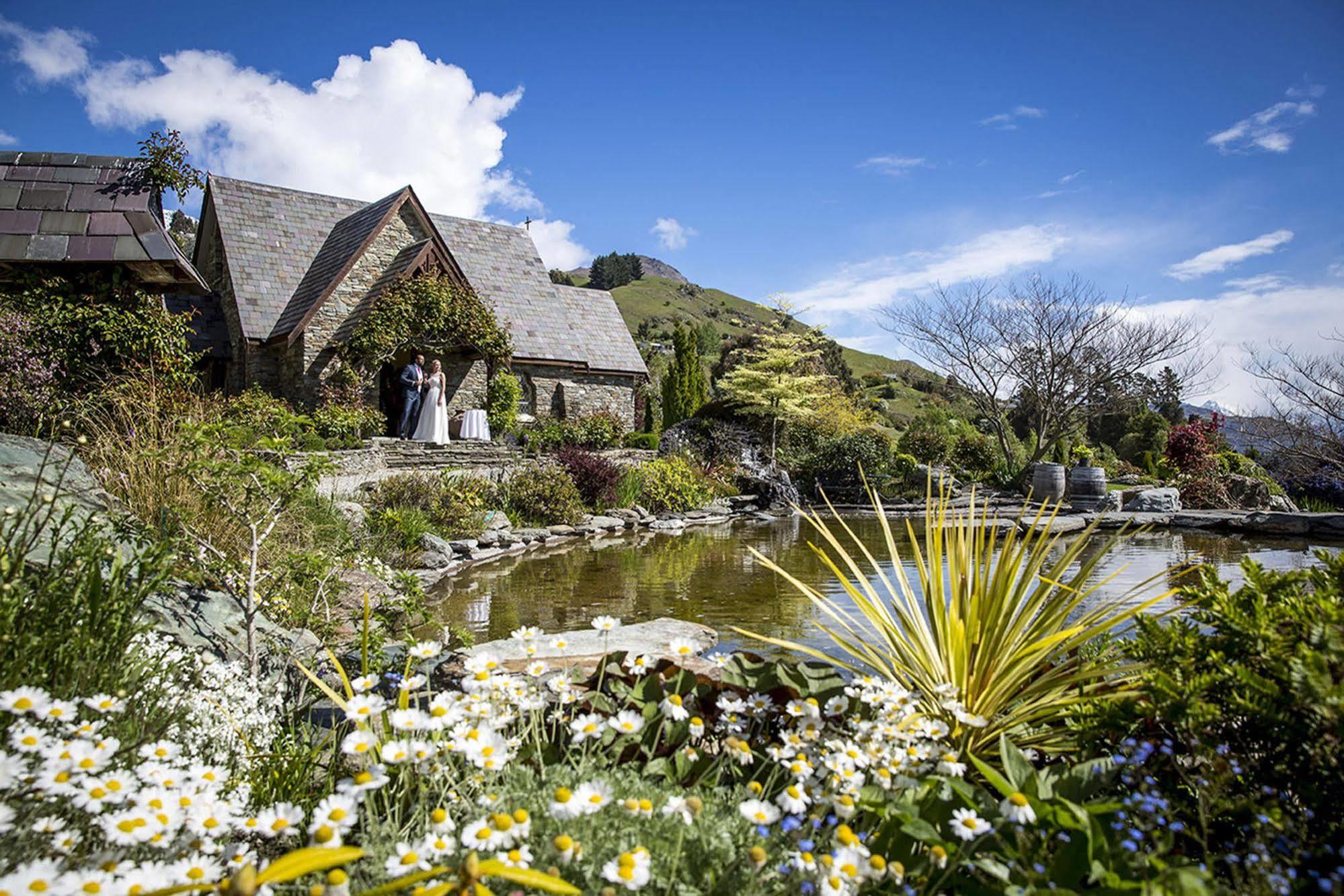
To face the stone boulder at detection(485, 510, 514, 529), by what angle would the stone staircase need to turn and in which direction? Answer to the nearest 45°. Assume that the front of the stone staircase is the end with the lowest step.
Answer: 0° — it already faces it

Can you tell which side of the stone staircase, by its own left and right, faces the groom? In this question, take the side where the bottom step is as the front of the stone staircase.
back

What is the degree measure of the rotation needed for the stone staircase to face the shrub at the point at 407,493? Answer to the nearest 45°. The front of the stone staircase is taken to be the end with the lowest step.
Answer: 0° — it already faces it

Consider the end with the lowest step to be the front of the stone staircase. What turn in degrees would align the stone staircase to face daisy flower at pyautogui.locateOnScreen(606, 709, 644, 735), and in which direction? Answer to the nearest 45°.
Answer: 0° — it already faces it

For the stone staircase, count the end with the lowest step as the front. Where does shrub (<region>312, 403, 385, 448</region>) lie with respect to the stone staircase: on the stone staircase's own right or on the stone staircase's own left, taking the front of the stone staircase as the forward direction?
on the stone staircase's own right

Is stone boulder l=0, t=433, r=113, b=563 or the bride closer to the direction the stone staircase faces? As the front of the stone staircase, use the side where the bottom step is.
the stone boulder

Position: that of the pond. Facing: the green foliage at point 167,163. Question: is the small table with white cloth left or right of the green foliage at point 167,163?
right

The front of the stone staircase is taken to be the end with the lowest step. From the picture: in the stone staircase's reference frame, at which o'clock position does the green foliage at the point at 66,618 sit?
The green foliage is roughly at 12 o'clock from the stone staircase.

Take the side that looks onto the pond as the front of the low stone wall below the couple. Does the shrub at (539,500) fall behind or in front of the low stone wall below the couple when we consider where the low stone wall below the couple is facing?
in front

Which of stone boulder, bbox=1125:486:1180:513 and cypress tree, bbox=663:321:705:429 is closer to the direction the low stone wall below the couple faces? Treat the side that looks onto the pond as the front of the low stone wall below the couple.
the stone boulder

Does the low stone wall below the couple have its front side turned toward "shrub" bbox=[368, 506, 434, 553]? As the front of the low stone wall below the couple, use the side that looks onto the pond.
yes

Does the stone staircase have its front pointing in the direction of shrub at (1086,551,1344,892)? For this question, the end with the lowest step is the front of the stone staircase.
yes

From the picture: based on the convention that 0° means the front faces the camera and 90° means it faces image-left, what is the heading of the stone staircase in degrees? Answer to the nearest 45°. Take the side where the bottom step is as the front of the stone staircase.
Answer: approximately 0°

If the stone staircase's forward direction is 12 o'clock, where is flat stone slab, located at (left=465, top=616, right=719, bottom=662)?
The flat stone slab is roughly at 12 o'clock from the stone staircase.

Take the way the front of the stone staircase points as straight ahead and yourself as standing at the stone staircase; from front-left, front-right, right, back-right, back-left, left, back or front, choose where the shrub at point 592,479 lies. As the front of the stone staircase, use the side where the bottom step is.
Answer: front-left

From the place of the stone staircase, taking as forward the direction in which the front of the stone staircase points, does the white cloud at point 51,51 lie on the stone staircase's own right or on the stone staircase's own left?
on the stone staircase's own right
